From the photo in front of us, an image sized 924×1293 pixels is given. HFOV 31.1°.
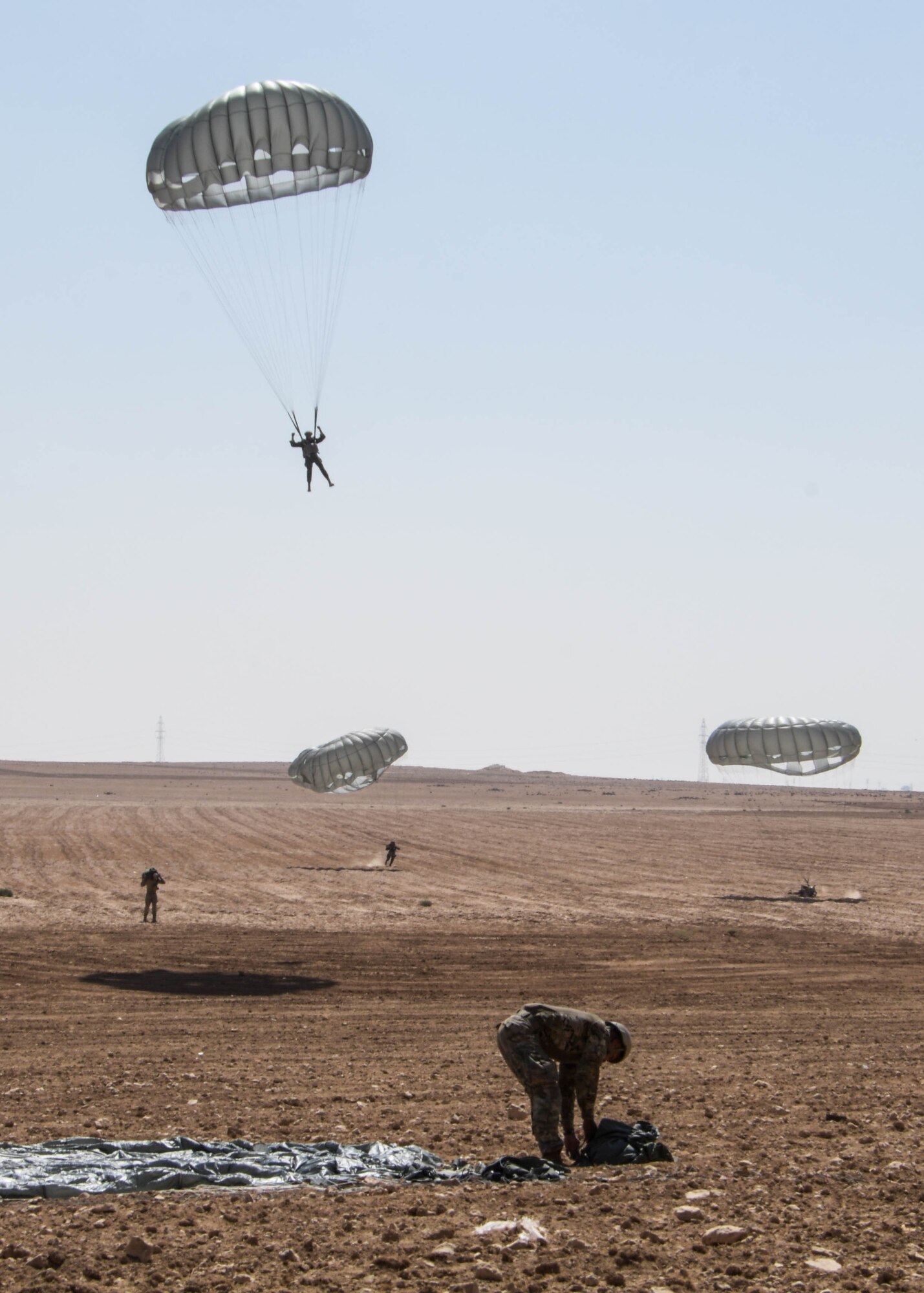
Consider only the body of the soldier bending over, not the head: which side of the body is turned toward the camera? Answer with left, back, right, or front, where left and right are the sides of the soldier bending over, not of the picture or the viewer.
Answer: right

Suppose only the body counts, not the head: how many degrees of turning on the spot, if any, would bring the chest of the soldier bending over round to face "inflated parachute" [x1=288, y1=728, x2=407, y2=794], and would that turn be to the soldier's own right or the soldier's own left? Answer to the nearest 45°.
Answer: approximately 90° to the soldier's own left

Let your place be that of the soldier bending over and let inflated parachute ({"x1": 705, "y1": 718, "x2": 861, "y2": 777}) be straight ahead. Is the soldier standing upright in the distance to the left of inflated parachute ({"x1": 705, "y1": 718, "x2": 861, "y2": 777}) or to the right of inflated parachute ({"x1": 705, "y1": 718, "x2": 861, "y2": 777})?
left

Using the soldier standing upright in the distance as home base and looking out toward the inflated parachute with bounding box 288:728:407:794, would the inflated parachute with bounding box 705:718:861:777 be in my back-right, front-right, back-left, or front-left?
front-right
